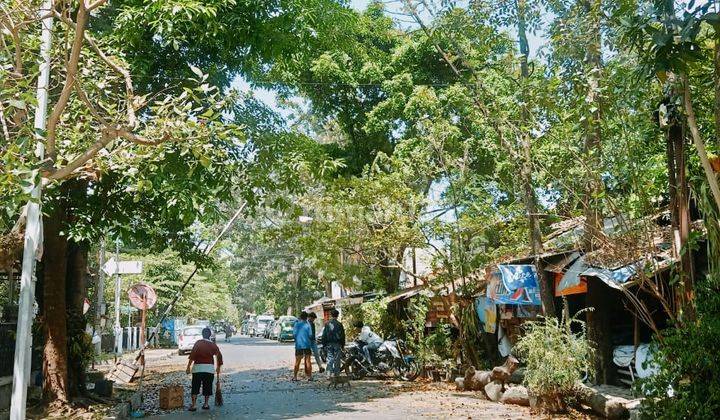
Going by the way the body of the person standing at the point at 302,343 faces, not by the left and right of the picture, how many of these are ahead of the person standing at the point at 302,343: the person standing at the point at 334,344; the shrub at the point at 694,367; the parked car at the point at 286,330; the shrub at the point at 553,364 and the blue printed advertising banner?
1

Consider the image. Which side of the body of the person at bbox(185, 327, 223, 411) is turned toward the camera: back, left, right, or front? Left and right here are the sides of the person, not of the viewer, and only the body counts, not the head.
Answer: back

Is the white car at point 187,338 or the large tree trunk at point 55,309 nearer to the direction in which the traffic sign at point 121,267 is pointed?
the large tree trunk

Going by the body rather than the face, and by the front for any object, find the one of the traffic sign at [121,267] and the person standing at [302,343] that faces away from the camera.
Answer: the person standing

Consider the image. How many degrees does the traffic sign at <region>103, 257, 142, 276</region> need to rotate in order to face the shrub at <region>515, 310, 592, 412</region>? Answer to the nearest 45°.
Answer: approximately 45° to its left

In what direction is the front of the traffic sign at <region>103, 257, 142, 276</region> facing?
toward the camera

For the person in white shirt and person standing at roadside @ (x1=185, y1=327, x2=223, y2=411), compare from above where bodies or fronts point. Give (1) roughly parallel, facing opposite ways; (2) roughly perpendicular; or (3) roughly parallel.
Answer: roughly perpendicular

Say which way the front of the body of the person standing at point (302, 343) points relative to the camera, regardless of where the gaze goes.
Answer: away from the camera

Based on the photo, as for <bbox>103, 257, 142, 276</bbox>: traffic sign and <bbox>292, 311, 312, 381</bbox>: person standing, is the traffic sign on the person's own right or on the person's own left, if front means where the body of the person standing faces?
on the person's own left

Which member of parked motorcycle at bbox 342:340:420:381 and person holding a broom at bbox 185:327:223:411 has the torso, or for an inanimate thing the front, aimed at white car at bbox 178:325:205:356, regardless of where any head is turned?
the person holding a broom

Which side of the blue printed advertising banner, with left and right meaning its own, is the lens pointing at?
front

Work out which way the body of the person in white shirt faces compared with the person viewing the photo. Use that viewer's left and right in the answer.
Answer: facing to the left of the viewer

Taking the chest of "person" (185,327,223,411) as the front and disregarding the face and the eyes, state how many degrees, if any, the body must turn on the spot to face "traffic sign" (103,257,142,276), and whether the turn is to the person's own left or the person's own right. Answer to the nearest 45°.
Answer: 0° — they already face it

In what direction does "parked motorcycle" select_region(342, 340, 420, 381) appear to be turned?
to the viewer's right

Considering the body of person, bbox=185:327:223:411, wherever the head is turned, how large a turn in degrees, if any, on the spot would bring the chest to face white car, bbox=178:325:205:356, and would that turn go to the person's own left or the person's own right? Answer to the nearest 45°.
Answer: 0° — they already face it

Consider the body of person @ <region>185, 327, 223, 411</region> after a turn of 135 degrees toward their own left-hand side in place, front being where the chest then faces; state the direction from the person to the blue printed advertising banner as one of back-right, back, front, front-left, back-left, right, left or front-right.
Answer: back-left

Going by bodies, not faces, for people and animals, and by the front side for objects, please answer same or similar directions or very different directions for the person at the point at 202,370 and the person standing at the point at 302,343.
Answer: same or similar directions
